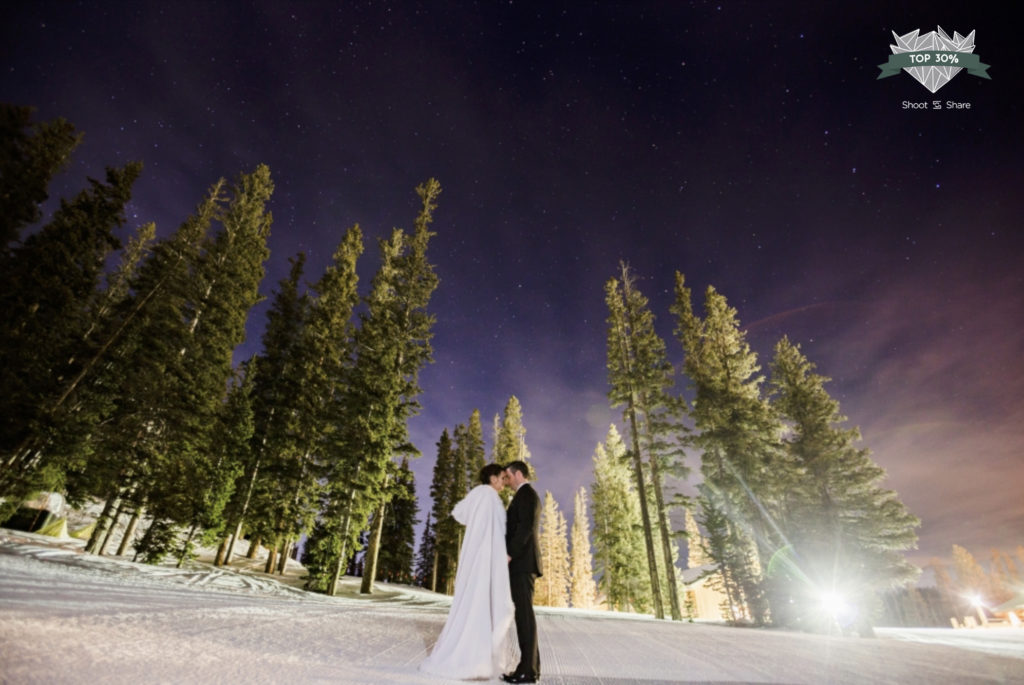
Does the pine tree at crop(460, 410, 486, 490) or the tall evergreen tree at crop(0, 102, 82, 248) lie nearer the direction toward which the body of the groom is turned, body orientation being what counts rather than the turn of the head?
the tall evergreen tree

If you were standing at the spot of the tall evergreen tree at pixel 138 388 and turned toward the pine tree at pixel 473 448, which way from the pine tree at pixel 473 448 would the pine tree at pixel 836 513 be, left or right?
right

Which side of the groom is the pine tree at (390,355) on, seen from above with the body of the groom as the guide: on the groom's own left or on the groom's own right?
on the groom's own right

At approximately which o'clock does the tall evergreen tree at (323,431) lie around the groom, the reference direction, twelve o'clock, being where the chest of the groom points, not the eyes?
The tall evergreen tree is roughly at 2 o'clock from the groom.

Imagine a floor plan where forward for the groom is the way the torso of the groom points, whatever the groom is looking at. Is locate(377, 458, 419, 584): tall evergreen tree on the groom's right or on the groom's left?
on the groom's right

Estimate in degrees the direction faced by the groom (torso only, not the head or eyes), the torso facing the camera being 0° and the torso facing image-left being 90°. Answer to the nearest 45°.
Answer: approximately 90°

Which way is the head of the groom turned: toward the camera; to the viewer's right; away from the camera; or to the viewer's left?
to the viewer's left

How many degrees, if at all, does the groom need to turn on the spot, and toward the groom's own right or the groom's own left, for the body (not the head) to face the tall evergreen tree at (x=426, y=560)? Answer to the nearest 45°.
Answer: approximately 90° to the groom's own right
